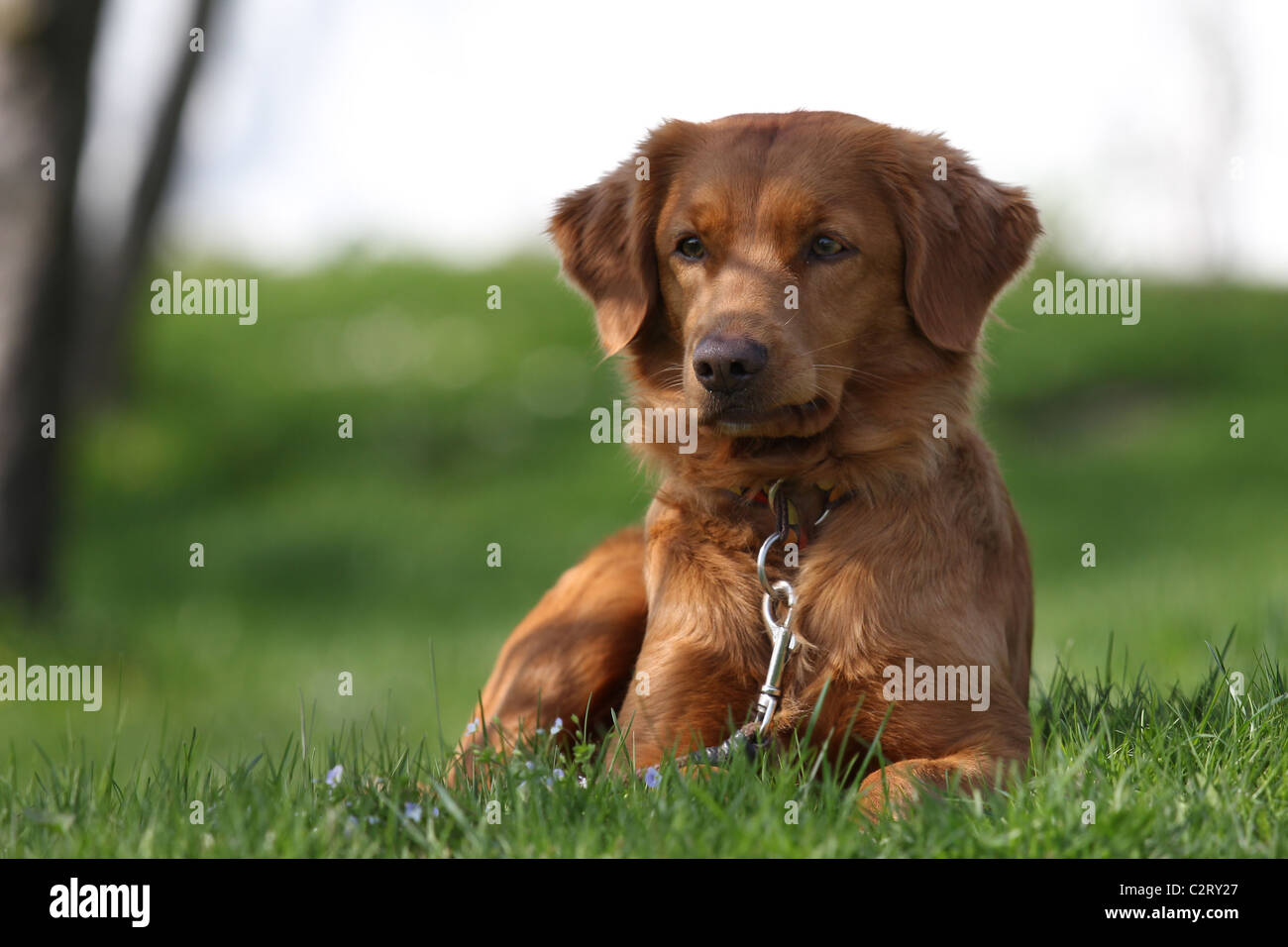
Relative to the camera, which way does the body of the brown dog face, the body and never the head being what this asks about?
toward the camera

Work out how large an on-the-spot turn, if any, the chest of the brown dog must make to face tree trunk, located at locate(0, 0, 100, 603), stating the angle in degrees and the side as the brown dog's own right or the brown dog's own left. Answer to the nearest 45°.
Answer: approximately 135° to the brown dog's own right
